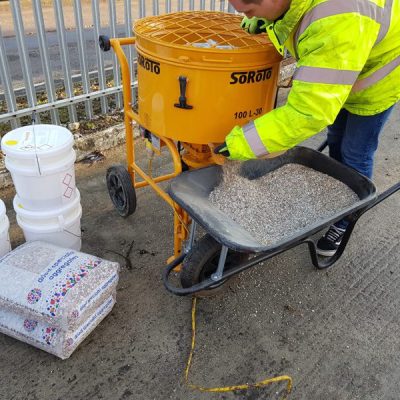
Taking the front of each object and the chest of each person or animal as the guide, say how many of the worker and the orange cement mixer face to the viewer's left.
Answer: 1

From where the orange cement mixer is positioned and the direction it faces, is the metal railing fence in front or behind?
behind

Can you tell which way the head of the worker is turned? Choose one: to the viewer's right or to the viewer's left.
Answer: to the viewer's left

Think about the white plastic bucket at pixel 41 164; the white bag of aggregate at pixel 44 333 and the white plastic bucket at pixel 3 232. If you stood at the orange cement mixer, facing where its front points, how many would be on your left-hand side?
0

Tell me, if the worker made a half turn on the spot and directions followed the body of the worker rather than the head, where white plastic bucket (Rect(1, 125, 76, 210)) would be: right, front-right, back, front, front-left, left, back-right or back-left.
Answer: back

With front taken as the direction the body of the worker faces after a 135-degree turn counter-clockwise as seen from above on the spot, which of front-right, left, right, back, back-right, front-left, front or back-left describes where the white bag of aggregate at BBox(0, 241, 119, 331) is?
right

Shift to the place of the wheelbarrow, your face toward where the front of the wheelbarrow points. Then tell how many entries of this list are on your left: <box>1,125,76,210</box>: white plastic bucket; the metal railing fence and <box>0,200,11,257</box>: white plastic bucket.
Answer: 0

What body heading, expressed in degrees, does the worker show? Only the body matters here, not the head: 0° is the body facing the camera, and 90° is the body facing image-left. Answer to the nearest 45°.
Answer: approximately 90°

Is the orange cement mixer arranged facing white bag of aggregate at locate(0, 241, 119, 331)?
no

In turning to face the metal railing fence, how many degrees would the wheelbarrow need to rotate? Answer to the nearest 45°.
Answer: approximately 90° to its right

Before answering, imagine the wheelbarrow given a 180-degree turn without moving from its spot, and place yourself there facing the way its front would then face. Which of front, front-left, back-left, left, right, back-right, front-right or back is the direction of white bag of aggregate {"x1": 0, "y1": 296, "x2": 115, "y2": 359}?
back

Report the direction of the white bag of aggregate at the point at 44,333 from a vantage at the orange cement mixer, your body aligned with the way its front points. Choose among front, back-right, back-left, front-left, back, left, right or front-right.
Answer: right

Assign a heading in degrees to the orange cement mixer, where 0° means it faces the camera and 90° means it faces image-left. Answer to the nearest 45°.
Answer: approximately 315°

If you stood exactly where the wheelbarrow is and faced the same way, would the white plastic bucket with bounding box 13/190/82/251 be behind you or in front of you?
in front

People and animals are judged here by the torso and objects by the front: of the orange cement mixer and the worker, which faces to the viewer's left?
the worker

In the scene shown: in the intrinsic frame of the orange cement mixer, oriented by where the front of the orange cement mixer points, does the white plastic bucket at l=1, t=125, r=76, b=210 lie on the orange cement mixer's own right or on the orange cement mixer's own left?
on the orange cement mixer's own right

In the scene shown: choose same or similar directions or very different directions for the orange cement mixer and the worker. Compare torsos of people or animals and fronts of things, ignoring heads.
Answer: very different directions
